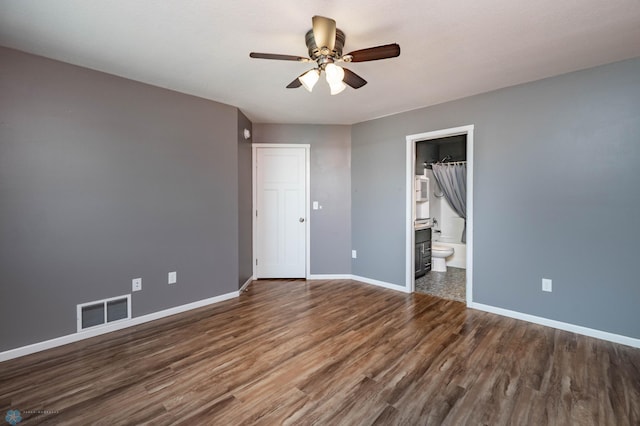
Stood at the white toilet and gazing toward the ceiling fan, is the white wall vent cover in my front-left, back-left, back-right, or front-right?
front-right

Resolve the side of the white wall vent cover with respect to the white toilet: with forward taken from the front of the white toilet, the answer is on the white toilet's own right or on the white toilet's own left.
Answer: on the white toilet's own right

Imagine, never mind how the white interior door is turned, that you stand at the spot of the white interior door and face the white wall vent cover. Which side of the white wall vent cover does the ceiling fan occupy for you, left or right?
left

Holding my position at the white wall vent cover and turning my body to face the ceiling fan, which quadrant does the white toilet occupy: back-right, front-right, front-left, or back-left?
front-left

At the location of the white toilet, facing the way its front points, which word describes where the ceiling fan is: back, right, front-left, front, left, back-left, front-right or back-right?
right
